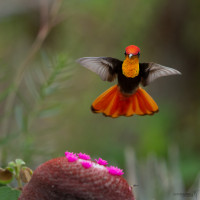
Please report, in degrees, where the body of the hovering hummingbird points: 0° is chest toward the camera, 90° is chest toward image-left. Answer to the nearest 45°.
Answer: approximately 0°
